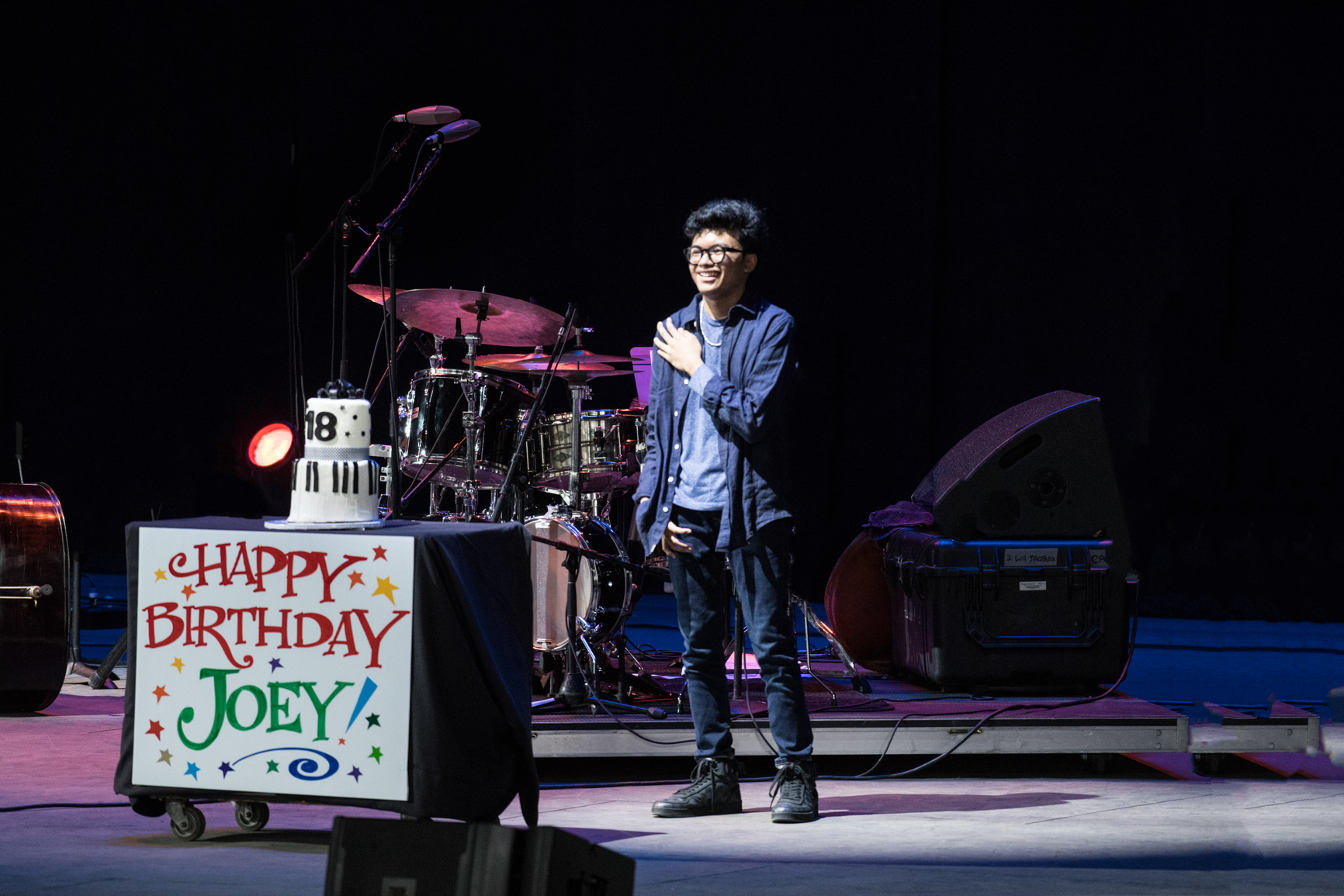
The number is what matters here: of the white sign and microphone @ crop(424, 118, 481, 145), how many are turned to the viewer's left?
0

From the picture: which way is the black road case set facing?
toward the camera

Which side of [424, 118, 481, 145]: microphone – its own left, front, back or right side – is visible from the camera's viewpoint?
right

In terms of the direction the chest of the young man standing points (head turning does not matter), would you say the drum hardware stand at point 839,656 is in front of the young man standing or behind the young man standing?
behind

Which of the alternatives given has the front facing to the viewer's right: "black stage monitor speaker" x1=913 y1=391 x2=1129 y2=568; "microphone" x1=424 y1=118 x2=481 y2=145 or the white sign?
the microphone

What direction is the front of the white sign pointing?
toward the camera

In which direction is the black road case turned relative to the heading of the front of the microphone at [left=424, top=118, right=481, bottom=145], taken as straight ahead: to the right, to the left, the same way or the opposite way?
to the right

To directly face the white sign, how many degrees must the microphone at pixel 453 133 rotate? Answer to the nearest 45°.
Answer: approximately 90° to its right

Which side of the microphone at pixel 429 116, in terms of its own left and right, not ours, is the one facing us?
right

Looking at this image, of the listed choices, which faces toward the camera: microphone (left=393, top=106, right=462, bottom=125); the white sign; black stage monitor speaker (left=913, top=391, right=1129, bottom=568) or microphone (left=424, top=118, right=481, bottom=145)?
the white sign

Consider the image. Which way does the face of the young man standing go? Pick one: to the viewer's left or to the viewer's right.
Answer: to the viewer's left

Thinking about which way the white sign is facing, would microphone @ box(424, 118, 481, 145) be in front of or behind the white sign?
behind

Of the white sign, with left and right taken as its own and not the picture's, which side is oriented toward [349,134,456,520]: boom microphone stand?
back
